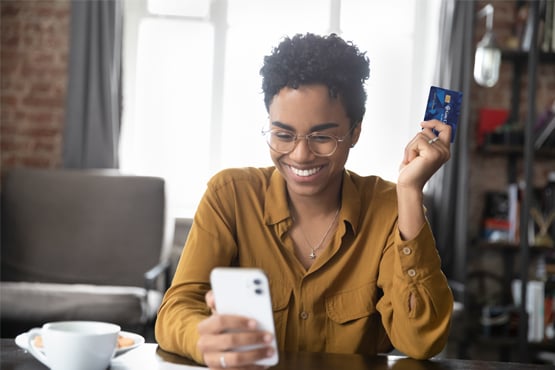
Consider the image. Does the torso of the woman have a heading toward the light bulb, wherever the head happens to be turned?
no

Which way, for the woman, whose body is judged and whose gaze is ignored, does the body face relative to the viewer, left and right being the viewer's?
facing the viewer

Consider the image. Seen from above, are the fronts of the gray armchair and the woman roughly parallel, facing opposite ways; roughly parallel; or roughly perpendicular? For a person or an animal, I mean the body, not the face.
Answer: roughly parallel

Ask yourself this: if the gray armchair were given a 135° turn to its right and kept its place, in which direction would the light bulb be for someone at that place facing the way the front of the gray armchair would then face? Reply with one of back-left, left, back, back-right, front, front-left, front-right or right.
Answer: back-right

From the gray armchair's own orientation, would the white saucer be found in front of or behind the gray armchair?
in front

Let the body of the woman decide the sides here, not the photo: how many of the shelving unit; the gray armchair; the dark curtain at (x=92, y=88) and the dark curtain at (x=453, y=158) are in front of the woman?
0

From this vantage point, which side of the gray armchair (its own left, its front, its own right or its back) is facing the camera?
front

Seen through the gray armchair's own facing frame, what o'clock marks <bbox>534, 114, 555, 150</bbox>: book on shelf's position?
The book on shelf is roughly at 9 o'clock from the gray armchair.

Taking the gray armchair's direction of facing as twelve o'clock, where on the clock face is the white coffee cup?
The white coffee cup is roughly at 12 o'clock from the gray armchair.

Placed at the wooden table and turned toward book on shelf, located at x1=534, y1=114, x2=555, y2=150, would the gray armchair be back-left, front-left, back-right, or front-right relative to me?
front-left

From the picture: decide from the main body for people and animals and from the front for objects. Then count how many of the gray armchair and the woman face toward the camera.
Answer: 2

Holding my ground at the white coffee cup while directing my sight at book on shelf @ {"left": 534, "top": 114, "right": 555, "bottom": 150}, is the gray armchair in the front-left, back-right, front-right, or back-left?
front-left

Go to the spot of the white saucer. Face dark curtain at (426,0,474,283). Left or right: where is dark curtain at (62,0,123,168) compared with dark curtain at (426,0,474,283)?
left
